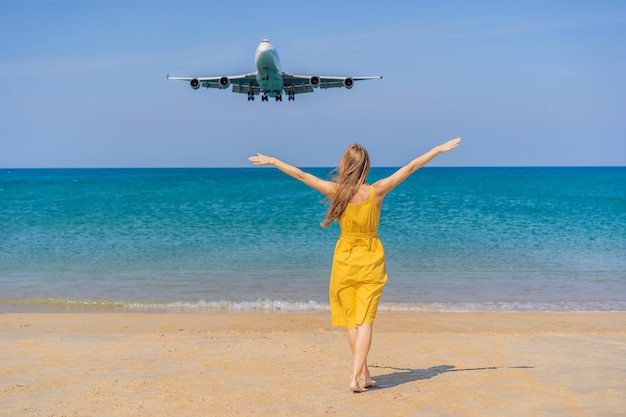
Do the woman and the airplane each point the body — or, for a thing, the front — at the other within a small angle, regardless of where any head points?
yes

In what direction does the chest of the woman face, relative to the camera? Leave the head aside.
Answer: away from the camera

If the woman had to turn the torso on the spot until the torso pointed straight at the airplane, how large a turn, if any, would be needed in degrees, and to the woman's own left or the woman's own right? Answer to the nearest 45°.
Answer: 0° — they already face it

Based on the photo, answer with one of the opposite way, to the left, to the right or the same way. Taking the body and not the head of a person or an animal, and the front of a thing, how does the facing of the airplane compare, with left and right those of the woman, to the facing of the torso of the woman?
the opposite way

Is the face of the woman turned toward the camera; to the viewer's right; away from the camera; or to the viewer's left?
away from the camera

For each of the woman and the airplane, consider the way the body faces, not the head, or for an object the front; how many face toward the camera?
1

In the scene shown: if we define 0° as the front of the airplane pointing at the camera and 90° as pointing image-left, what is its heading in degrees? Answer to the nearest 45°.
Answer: approximately 0°

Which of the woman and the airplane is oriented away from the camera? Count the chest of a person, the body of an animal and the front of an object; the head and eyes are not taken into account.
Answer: the woman

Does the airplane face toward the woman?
yes
